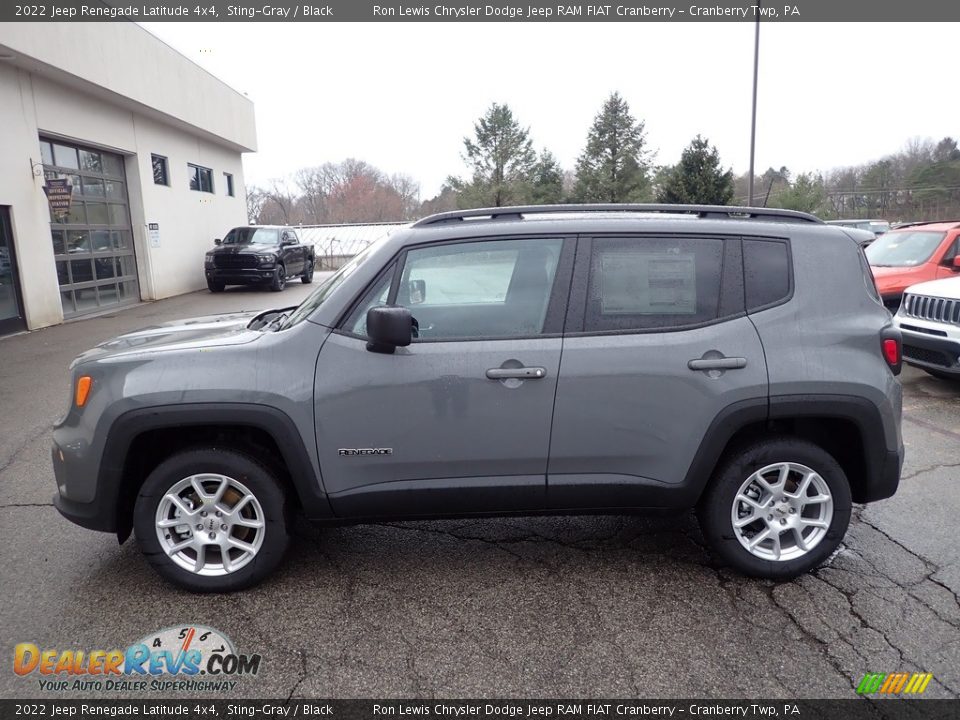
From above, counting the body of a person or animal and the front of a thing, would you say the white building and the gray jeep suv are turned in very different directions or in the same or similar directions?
very different directions

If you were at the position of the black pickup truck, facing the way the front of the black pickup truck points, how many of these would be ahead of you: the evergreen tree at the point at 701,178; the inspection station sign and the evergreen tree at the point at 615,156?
1

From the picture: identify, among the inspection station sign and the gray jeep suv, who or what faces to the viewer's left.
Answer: the gray jeep suv

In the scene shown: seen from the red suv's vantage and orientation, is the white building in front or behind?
in front

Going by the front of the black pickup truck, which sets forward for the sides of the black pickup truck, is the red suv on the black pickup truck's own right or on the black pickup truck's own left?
on the black pickup truck's own left

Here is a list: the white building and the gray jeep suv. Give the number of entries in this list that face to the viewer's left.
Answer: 1

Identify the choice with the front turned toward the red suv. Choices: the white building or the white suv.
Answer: the white building

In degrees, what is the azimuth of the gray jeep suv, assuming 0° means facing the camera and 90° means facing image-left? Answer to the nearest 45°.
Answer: approximately 90°

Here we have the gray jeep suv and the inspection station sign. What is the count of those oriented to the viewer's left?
1

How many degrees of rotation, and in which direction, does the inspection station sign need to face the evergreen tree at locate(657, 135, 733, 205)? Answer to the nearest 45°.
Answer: approximately 90° to its left

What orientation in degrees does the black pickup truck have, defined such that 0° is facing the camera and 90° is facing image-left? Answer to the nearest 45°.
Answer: approximately 45°

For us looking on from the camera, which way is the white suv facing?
facing the viewer and to the left of the viewer

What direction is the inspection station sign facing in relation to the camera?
toward the camera

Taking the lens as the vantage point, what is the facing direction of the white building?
facing the viewer and to the right of the viewer

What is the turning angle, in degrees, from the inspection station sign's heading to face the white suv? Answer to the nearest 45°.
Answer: approximately 45° to its left

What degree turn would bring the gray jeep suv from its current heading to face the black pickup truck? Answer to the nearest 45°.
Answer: approximately 90° to its right
